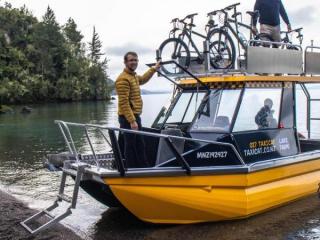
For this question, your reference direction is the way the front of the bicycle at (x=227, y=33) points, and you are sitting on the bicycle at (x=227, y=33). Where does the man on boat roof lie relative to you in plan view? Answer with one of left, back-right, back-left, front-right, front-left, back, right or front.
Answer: back

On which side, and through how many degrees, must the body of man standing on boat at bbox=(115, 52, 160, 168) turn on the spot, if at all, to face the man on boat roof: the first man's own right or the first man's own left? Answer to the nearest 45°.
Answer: approximately 90° to the first man's own left

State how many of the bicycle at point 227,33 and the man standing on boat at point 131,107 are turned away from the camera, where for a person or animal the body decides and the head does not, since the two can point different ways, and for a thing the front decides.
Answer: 0

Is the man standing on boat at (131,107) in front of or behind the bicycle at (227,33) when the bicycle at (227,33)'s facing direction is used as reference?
in front

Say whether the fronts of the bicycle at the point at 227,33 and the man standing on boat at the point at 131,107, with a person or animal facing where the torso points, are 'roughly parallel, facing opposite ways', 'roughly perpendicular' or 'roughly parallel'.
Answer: roughly perpendicular
